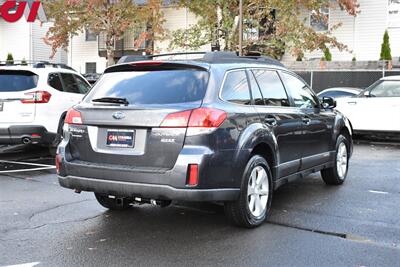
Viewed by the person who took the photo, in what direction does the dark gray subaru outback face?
facing away from the viewer and to the right of the viewer

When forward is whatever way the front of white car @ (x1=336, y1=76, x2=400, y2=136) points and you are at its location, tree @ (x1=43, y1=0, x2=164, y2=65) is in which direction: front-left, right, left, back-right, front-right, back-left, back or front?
front-right

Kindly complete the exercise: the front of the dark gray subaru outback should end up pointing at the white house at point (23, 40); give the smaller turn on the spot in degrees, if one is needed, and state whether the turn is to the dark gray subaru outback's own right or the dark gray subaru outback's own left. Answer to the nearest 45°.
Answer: approximately 45° to the dark gray subaru outback's own left

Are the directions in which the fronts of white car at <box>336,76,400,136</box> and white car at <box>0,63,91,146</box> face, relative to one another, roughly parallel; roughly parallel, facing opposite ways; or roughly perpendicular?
roughly perpendicular

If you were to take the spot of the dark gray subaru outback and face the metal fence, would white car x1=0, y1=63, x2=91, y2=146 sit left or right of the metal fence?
left

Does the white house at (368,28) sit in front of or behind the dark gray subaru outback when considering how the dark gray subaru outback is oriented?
in front

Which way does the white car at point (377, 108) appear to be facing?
to the viewer's left

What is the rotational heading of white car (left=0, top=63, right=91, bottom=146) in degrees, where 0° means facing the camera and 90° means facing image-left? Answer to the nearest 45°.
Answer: approximately 225°

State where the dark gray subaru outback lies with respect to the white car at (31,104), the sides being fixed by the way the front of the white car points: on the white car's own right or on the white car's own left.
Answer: on the white car's own right

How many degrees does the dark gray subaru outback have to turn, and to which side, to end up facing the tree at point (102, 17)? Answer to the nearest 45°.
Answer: approximately 45° to its left

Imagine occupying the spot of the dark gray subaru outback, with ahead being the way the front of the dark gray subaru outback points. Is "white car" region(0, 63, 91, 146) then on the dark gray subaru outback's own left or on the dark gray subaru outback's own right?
on the dark gray subaru outback's own left
